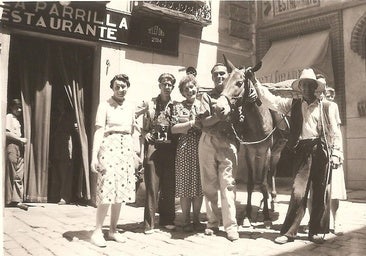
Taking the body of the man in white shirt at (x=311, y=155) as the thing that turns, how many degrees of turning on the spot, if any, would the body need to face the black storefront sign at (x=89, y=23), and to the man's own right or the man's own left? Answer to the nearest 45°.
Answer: approximately 135° to the man's own right

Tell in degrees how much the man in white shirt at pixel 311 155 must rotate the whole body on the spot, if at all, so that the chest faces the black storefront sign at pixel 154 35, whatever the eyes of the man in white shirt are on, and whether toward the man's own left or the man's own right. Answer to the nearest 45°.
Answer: approximately 135° to the man's own right

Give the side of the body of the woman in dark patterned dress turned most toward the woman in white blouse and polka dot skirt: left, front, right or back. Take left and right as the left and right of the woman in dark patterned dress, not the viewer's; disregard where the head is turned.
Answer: right

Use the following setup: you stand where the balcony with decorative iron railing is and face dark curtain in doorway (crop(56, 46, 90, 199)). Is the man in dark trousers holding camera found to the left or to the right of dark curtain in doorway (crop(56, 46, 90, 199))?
left

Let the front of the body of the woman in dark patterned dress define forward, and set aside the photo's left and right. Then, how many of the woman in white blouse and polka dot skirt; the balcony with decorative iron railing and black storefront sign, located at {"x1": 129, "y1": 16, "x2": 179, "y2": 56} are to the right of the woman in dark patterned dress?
1

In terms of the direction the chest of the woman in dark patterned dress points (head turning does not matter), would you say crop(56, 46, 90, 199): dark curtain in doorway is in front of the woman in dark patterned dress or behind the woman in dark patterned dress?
behind

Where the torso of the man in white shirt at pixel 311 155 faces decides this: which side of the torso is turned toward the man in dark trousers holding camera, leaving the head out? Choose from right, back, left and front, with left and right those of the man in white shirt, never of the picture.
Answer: right

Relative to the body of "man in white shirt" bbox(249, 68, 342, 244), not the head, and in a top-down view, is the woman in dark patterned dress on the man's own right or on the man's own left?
on the man's own right

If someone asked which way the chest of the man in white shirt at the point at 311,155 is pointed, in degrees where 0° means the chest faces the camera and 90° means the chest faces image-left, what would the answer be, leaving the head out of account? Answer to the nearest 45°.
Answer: approximately 0°

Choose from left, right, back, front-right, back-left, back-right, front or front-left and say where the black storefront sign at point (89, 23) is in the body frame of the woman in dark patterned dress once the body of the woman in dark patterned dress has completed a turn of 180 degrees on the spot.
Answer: front
